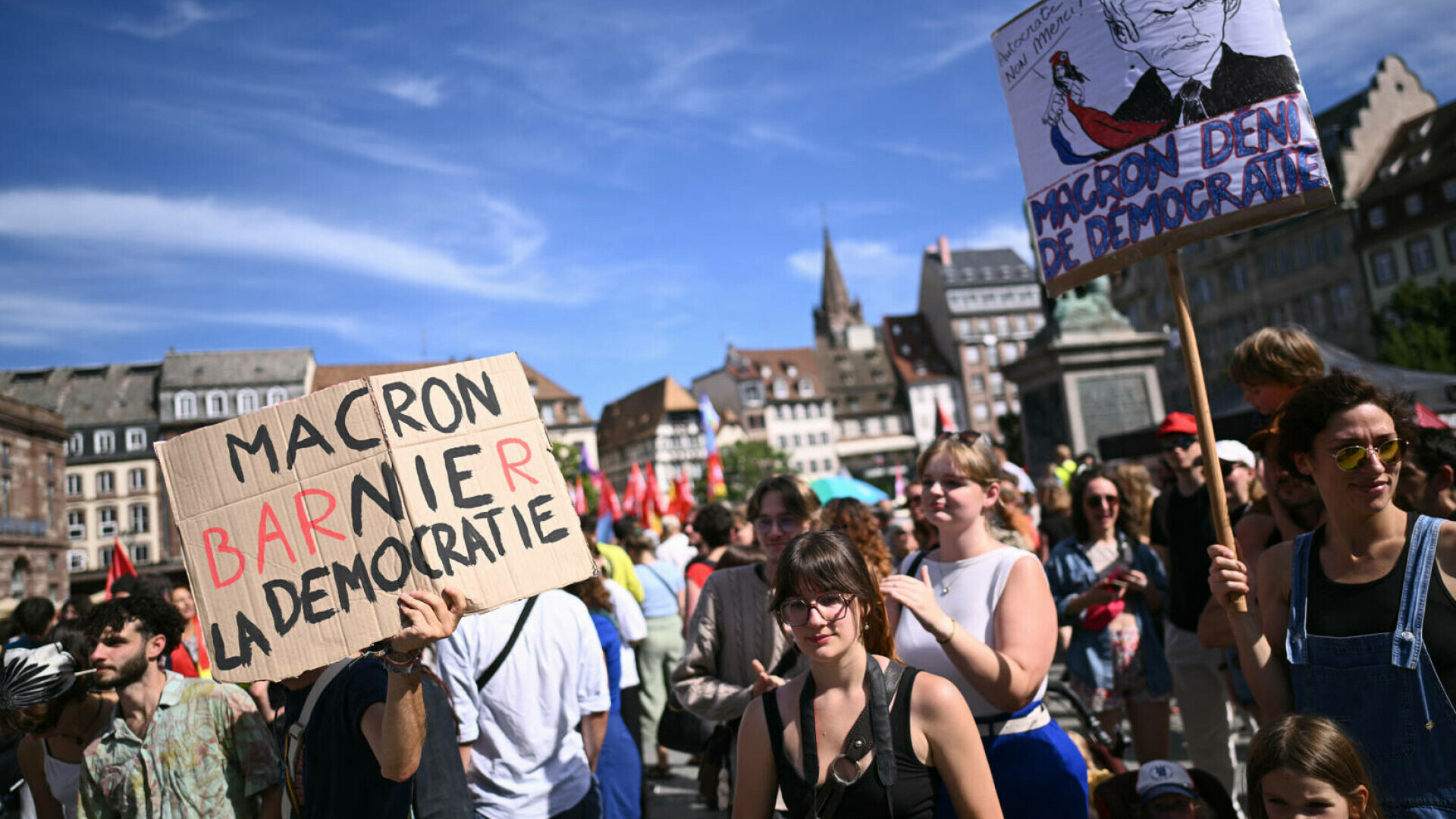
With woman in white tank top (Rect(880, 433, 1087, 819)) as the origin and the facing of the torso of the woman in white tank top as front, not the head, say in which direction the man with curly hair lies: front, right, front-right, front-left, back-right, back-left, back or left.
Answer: front-right

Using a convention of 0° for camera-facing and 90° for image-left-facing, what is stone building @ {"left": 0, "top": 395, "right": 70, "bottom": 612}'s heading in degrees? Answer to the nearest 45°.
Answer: approximately 315°

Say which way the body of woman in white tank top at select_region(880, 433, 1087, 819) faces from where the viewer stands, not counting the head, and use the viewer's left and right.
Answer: facing the viewer and to the left of the viewer

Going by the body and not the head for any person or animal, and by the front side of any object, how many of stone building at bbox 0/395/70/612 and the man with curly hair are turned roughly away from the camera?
0

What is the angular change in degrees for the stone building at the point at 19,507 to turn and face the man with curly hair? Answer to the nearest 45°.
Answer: approximately 45° to its right

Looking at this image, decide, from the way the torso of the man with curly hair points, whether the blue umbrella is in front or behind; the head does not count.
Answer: behind

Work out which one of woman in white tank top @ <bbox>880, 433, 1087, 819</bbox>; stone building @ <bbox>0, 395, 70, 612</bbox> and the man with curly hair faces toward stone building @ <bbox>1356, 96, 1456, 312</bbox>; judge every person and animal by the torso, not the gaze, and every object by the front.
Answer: stone building @ <bbox>0, 395, 70, 612</bbox>

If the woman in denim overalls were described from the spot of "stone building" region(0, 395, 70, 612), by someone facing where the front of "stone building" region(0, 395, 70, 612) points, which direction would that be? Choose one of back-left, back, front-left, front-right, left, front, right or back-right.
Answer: front-right

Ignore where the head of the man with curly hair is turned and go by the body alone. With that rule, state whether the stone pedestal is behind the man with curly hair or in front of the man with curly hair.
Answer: behind

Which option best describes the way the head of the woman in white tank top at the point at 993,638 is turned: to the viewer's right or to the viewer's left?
to the viewer's left

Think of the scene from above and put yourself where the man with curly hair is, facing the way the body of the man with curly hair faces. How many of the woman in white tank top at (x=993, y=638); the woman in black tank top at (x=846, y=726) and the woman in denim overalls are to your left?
3

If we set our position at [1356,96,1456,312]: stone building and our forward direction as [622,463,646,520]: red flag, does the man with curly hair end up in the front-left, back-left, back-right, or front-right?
front-left
